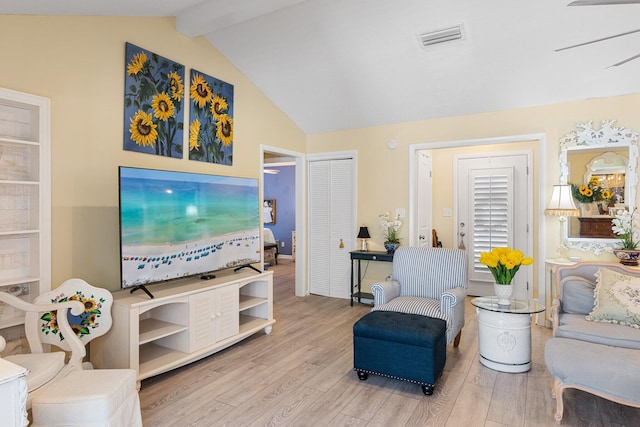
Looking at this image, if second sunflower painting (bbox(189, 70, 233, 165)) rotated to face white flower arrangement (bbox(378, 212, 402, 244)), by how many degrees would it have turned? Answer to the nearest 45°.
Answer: approximately 45° to its left

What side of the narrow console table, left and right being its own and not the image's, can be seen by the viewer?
front

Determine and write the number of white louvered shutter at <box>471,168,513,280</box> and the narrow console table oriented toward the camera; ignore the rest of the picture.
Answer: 2

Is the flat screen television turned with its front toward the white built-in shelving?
no

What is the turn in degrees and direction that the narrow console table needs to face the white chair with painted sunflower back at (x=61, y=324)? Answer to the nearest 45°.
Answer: approximately 45° to its right

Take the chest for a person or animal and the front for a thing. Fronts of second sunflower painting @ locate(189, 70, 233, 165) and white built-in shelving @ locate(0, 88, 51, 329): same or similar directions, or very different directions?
same or similar directions

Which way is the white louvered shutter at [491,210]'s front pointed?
toward the camera

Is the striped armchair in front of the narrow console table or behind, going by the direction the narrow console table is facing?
in front

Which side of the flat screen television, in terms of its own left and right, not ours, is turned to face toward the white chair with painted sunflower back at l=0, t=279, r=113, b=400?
right

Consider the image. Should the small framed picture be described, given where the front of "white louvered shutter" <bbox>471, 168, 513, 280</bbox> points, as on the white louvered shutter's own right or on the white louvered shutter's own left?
on the white louvered shutter's own right
